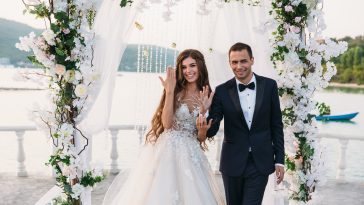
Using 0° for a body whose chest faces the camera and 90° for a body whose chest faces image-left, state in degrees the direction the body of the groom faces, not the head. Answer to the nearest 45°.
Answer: approximately 0°

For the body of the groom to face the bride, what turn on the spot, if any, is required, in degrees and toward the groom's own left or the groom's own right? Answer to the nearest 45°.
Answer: approximately 135° to the groom's own right
